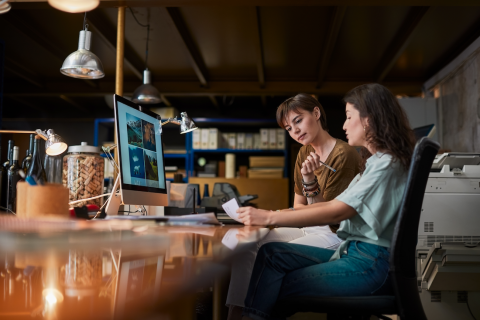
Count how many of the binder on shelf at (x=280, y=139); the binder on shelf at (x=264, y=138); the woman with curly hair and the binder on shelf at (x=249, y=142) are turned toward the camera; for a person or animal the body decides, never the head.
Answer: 3

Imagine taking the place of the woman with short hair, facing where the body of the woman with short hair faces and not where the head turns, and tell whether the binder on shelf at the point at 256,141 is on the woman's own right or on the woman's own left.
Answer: on the woman's own right

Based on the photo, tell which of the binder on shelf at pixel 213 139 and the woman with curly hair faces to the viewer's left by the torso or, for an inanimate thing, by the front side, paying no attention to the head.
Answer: the woman with curly hair

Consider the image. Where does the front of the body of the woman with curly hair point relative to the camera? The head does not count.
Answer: to the viewer's left

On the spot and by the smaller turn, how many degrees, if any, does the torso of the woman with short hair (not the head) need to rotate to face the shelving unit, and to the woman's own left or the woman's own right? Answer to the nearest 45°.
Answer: approximately 135° to the woman's own right

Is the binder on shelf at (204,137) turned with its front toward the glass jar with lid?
yes

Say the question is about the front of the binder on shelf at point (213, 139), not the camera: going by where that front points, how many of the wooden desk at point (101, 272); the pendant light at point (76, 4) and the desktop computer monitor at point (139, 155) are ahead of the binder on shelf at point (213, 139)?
3

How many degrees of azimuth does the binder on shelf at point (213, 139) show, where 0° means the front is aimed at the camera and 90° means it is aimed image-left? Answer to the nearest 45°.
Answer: approximately 0°

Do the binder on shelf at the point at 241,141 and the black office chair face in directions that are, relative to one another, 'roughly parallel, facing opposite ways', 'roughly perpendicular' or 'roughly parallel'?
roughly perpendicular

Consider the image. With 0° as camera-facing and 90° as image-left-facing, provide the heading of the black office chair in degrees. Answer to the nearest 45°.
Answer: approximately 90°
